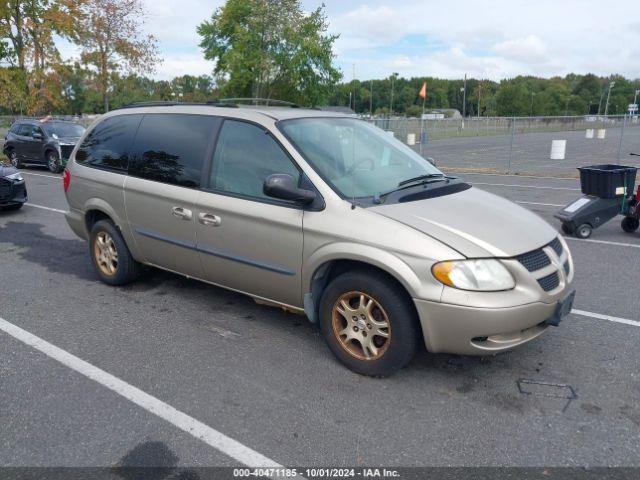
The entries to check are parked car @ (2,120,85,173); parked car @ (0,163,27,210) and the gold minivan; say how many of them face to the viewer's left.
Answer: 0

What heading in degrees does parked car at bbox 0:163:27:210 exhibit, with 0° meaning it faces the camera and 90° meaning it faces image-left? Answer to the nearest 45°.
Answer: approximately 315°

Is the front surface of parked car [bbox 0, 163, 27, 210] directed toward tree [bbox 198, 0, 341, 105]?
no

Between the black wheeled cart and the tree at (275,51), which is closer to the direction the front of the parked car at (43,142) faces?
the black wheeled cart

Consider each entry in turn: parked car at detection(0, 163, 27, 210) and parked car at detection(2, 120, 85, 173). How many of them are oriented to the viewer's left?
0

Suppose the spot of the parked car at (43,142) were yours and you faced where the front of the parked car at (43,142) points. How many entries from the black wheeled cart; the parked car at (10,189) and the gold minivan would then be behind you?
0

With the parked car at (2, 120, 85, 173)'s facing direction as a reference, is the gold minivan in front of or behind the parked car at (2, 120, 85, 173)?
in front

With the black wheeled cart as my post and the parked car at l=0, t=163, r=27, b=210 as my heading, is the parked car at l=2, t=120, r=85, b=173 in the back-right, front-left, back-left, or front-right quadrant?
front-right

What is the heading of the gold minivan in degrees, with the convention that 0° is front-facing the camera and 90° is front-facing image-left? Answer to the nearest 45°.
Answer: approximately 315°

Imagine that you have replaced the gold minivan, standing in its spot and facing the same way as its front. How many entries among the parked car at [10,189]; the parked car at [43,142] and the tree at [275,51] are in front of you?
0

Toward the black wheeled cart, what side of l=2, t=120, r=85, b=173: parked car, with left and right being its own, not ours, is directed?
front

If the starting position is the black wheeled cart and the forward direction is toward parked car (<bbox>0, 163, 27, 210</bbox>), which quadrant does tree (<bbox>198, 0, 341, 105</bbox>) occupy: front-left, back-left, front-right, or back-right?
front-right

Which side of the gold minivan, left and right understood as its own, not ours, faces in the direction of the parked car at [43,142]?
back

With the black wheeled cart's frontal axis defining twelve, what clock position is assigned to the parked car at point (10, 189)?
The parked car is roughly at 1 o'clock from the black wheeled cart.

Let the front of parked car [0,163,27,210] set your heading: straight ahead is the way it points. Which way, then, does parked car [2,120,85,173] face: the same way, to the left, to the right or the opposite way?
the same way

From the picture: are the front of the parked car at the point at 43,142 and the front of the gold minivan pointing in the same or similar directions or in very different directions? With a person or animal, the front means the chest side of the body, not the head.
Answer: same or similar directions

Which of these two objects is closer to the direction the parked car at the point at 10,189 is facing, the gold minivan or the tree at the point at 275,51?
the gold minivan

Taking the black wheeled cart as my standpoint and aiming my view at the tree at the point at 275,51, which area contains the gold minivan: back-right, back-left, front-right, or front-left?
back-left

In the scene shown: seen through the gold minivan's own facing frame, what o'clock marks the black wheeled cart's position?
The black wheeled cart is roughly at 9 o'clock from the gold minivan.

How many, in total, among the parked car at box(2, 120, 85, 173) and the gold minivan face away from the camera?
0

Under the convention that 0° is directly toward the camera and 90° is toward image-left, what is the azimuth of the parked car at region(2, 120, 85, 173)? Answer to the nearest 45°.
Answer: approximately 315°

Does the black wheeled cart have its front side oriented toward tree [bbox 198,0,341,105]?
no
